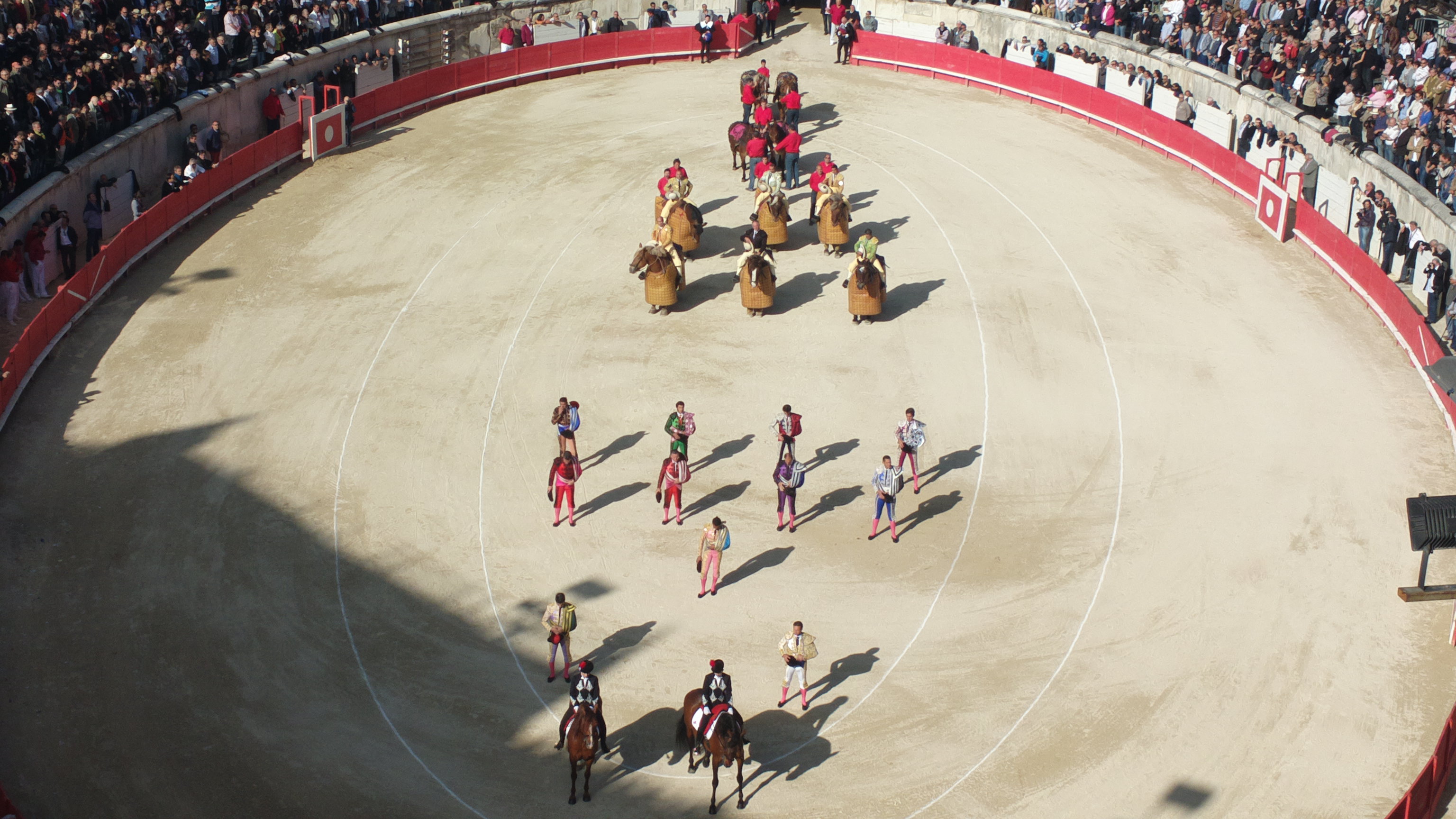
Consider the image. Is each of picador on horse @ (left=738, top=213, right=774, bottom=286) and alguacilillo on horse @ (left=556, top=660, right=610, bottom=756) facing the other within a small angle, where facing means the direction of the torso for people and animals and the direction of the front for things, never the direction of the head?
no

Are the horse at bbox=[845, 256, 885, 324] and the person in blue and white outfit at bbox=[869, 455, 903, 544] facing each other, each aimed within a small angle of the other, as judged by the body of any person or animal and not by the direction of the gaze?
no

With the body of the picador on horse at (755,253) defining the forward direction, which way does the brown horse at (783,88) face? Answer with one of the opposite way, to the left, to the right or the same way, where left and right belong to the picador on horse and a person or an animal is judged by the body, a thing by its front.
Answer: the same way

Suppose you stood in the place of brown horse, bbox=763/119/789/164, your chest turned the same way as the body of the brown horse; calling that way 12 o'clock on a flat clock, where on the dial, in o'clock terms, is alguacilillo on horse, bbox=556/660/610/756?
The alguacilillo on horse is roughly at 12 o'clock from the brown horse.

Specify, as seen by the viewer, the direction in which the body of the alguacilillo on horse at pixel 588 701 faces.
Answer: toward the camera

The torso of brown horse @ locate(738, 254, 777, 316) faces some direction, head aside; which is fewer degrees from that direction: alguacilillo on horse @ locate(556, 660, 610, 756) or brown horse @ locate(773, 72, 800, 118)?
the alguacilillo on horse

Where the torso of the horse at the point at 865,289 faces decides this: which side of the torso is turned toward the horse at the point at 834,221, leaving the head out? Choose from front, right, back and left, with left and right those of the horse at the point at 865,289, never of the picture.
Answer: back

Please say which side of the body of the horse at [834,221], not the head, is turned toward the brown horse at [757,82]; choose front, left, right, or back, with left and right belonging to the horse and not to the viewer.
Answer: back

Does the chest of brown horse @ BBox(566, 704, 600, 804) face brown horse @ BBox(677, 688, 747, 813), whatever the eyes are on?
no

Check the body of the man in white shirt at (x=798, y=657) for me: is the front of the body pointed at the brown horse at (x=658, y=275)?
no

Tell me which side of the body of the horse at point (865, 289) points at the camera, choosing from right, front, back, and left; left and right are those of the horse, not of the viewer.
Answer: front

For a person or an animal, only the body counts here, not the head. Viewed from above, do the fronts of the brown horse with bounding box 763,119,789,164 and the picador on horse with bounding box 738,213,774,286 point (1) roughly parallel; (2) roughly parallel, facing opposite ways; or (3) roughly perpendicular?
roughly parallel

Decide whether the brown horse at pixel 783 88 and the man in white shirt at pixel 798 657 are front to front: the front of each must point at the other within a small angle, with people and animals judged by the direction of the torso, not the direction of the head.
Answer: no

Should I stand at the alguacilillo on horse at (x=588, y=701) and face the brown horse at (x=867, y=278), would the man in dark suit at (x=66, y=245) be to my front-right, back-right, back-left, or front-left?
front-left

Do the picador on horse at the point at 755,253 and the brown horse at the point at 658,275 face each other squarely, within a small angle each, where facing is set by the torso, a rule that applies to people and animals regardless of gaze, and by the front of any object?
no

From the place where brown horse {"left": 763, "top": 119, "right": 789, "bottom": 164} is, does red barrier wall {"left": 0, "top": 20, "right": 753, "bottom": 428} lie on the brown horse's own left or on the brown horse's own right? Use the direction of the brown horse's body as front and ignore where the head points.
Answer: on the brown horse's own right

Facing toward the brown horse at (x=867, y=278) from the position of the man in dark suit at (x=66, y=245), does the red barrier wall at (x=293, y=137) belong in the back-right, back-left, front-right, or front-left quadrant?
front-left

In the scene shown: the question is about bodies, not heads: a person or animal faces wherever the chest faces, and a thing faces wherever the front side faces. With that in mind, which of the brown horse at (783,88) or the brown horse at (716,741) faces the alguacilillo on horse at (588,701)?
the brown horse at (783,88)

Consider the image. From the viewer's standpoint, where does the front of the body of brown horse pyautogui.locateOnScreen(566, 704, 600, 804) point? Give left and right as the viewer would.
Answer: facing the viewer

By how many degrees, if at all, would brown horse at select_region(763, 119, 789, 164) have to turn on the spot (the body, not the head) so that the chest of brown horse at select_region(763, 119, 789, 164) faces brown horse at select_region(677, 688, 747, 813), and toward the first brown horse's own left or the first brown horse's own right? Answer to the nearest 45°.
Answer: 0° — it already faces it

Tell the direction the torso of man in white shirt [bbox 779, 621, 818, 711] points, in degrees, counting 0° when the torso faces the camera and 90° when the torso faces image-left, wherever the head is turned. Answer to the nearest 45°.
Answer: approximately 0°

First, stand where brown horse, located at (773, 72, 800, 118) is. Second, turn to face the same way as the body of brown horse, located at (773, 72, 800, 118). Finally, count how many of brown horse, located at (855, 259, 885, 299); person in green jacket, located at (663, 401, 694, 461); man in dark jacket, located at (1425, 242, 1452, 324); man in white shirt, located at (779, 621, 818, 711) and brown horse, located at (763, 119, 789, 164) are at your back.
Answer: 0

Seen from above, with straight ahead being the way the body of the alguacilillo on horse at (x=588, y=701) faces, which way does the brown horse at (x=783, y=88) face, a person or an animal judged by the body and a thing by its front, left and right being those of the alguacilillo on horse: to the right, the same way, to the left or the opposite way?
the same way

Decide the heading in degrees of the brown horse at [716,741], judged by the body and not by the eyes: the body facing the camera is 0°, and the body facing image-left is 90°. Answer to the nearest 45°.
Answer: approximately 315°

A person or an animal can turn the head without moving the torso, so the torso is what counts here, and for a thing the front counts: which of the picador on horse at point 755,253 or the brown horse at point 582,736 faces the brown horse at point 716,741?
the picador on horse

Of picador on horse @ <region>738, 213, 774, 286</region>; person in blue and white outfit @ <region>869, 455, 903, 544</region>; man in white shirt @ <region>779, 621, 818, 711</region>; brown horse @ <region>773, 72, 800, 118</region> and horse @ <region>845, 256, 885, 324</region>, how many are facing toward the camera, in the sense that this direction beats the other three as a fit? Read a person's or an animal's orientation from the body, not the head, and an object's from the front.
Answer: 5
